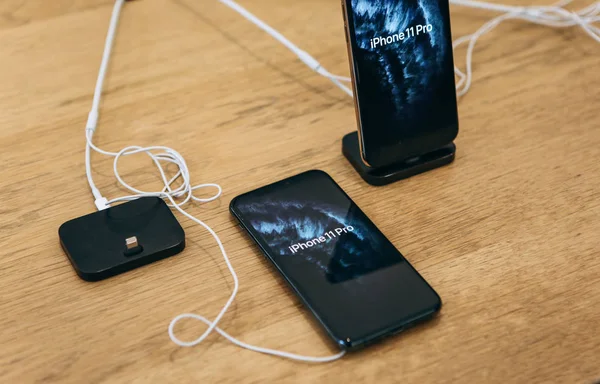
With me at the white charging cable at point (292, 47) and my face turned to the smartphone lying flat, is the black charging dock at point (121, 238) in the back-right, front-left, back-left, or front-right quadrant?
front-right

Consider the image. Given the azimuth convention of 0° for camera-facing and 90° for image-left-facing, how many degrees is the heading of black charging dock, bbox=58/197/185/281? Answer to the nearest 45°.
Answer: approximately 315°

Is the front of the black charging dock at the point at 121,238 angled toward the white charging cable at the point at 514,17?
no

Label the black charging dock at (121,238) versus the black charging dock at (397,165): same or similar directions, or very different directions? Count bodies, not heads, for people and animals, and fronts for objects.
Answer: same or similar directions

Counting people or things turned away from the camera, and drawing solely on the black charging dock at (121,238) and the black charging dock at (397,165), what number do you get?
0

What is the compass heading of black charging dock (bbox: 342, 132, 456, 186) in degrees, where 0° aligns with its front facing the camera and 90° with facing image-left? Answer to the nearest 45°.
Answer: approximately 315°
